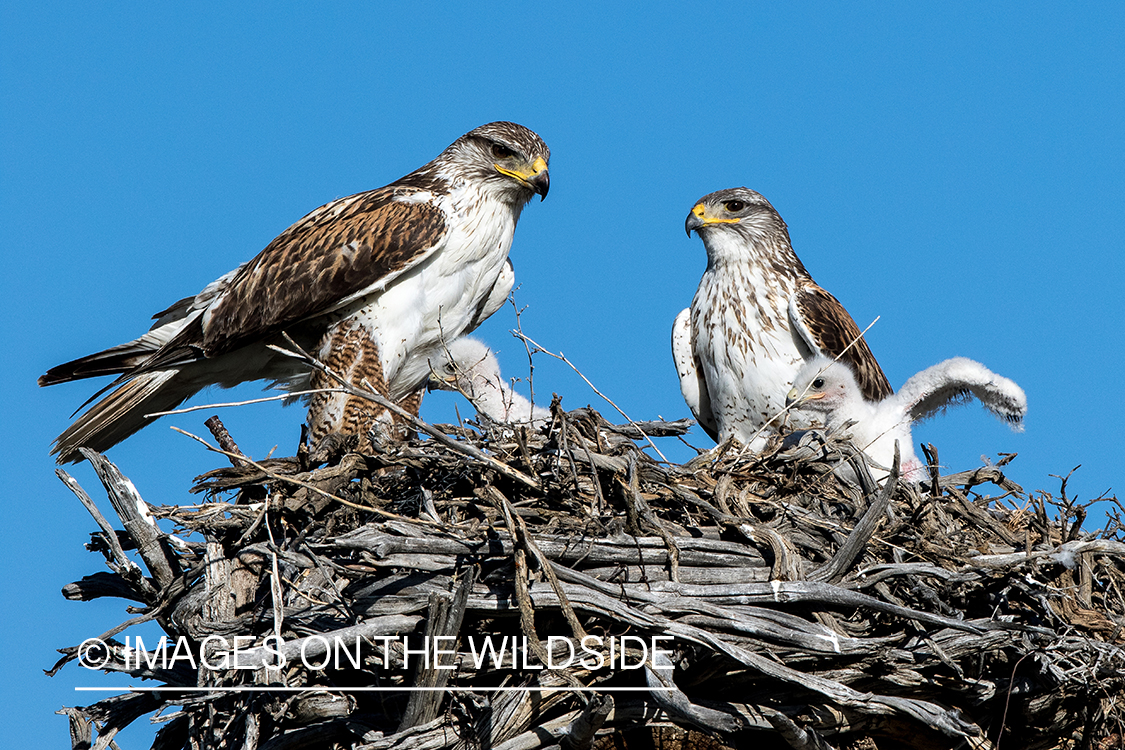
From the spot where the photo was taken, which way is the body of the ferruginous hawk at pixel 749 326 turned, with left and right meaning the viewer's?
facing the viewer and to the left of the viewer

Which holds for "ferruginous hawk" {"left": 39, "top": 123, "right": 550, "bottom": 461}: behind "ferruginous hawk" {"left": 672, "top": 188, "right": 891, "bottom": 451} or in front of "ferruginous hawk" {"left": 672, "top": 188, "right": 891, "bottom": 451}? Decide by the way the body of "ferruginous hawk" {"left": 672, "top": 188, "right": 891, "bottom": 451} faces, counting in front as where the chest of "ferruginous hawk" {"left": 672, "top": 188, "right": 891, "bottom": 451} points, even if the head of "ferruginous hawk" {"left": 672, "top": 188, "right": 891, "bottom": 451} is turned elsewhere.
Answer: in front
